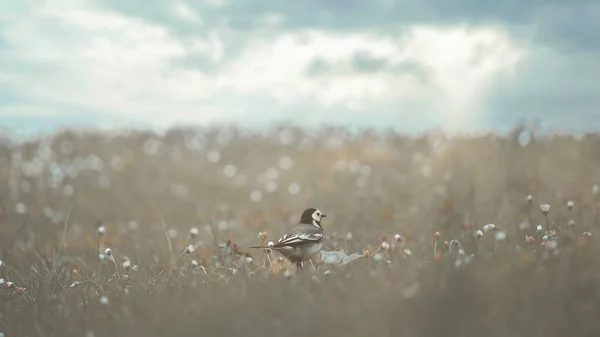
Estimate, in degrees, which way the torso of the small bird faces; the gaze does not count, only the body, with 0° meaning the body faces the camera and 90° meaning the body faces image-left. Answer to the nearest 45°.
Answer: approximately 270°
